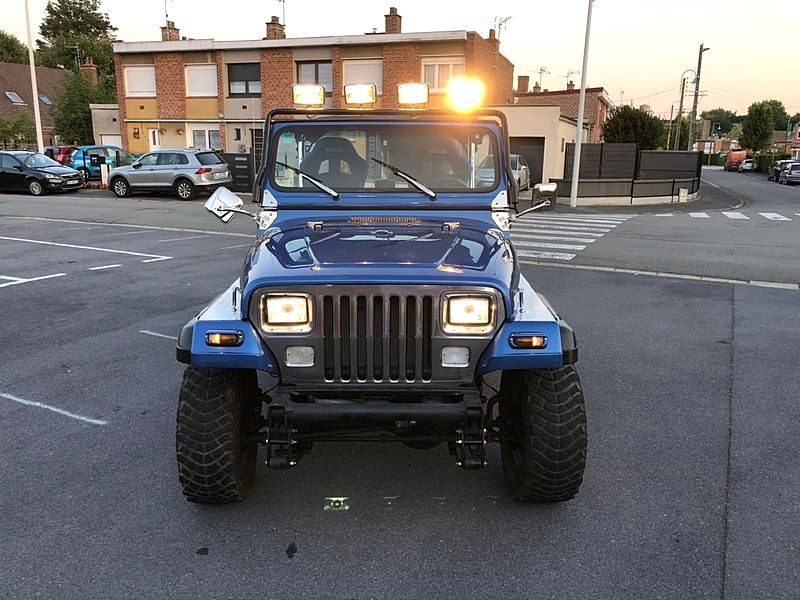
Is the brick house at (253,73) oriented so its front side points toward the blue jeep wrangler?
yes

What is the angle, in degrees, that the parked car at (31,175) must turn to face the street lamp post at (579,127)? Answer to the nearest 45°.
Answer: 0° — it already faces it

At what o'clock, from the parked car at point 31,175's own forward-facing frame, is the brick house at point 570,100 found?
The brick house is roughly at 10 o'clock from the parked car.

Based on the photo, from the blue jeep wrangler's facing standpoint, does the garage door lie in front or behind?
behind

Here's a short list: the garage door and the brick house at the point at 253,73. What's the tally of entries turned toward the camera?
2

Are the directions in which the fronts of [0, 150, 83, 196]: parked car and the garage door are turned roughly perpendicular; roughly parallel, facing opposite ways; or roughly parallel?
roughly perpendicular

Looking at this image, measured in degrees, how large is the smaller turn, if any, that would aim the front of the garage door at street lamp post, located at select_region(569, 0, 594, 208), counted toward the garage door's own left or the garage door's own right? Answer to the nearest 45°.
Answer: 0° — it already faces it

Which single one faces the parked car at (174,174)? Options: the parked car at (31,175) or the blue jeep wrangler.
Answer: the parked car at (31,175)

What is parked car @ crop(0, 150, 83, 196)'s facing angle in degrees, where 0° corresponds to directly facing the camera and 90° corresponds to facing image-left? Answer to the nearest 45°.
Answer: approximately 315°

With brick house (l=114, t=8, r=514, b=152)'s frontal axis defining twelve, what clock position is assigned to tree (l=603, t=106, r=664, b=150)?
The tree is roughly at 9 o'clock from the brick house.

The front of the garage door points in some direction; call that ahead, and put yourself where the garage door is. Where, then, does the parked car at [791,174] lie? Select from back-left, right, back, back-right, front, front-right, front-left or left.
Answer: back-left
